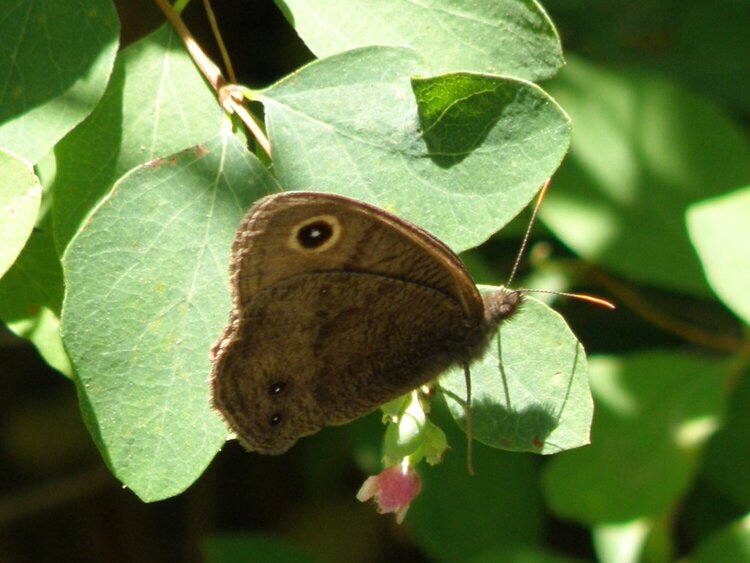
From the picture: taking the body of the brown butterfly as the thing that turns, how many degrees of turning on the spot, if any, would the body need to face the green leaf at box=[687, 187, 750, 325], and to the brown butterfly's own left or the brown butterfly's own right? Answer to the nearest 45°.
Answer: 0° — it already faces it

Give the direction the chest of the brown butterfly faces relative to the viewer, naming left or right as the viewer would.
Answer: facing to the right of the viewer

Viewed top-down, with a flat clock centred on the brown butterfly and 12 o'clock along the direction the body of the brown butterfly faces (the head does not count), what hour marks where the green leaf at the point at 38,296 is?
The green leaf is roughly at 7 o'clock from the brown butterfly.
